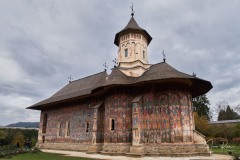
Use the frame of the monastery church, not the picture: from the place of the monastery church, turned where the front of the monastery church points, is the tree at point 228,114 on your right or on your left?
on your right

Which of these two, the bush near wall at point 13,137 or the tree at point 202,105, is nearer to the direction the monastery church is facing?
the bush near wall

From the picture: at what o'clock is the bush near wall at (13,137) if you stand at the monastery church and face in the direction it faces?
The bush near wall is roughly at 12 o'clock from the monastery church.

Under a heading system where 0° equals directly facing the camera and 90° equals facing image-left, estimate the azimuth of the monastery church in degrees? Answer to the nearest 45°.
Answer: approximately 135°

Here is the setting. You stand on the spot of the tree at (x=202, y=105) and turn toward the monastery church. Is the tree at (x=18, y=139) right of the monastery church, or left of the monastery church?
right

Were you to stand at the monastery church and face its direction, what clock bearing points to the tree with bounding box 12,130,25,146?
The tree is roughly at 12 o'clock from the monastery church.
